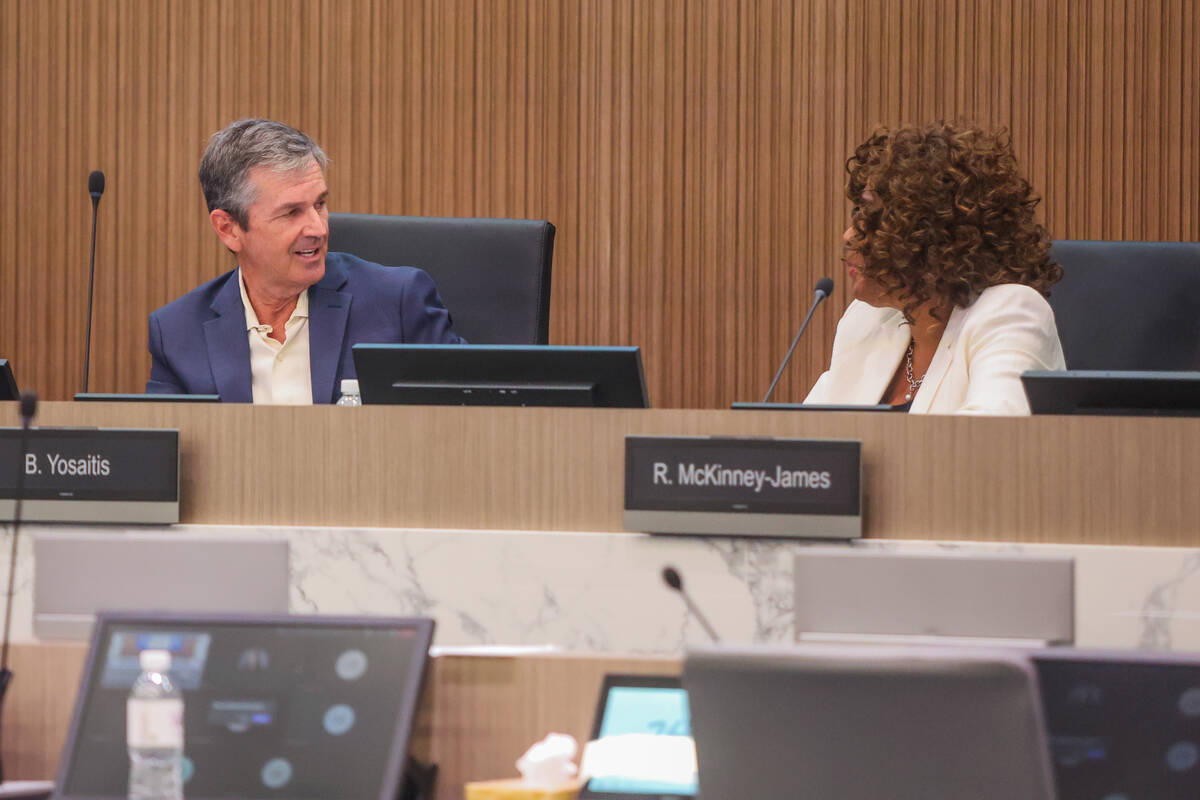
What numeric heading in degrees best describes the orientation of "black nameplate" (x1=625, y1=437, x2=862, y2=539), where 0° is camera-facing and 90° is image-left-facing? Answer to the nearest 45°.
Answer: approximately 0°

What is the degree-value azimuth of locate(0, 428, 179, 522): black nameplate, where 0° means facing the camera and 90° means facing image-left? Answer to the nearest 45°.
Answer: approximately 0°

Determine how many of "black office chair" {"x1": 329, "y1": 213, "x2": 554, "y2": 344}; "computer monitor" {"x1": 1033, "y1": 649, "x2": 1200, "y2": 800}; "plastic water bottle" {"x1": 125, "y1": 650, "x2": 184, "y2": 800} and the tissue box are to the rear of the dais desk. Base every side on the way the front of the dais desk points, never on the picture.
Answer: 1

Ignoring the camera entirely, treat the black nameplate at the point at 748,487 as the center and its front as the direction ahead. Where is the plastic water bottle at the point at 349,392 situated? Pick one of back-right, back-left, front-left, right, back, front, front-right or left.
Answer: back-right

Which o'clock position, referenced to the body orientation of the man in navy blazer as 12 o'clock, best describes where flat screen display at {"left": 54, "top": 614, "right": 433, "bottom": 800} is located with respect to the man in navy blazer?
The flat screen display is roughly at 12 o'clock from the man in navy blazer.

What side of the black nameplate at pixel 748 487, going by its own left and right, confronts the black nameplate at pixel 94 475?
right

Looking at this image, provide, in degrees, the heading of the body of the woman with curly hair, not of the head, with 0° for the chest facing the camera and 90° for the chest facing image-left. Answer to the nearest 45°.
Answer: approximately 45°
